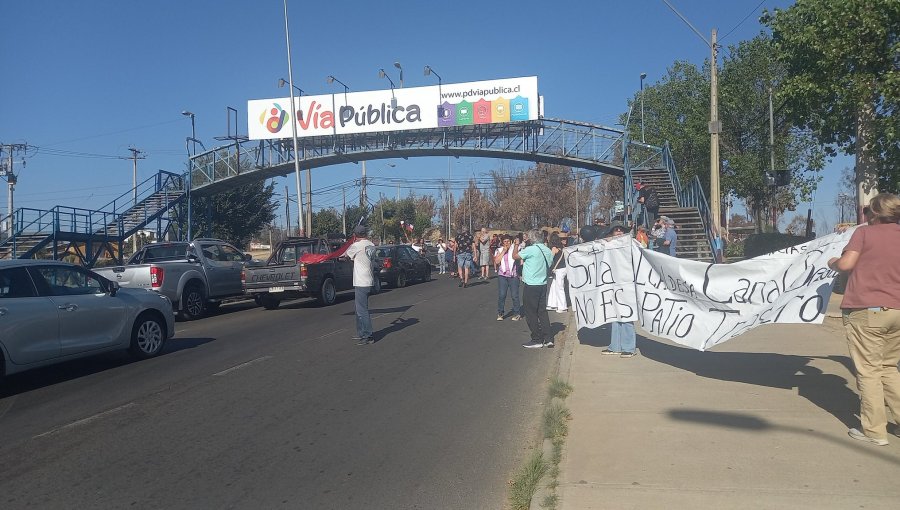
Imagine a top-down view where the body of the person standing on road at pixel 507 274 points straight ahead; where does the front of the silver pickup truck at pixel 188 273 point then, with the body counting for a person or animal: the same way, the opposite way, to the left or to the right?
the opposite way

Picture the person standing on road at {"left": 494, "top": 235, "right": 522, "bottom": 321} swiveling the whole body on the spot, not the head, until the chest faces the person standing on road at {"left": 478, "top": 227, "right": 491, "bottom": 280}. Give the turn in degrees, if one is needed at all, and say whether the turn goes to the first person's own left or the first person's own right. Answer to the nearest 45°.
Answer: approximately 180°

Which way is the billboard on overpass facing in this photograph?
toward the camera

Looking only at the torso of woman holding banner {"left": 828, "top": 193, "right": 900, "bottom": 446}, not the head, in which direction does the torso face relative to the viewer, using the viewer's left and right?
facing away from the viewer and to the left of the viewer

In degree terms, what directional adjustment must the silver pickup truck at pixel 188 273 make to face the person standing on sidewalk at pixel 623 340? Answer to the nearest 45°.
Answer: approximately 90° to its right

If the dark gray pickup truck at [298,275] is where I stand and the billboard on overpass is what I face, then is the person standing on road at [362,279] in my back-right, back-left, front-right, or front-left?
back-right

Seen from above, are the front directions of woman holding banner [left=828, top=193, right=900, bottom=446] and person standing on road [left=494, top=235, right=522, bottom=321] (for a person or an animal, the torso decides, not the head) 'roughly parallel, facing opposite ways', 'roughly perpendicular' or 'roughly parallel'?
roughly parallel, facing opposite ways

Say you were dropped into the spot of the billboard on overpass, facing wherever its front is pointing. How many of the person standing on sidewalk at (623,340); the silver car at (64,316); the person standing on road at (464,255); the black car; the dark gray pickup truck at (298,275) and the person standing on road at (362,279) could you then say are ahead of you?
6

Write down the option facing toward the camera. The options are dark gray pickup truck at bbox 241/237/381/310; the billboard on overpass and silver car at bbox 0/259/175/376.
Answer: the billboard on overpass
